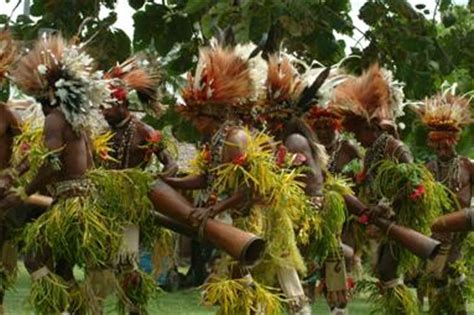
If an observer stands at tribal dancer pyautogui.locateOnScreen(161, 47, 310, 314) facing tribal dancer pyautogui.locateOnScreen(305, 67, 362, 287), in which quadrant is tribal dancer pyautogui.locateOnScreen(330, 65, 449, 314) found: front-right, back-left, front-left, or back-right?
front-right

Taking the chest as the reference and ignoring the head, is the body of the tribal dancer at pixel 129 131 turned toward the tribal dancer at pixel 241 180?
no

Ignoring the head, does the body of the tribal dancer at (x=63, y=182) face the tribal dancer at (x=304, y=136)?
no

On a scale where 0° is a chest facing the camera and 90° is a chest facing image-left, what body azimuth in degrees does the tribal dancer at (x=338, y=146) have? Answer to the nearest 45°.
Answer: approximately 90°

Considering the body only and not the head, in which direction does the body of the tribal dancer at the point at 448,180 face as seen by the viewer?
toward the camera

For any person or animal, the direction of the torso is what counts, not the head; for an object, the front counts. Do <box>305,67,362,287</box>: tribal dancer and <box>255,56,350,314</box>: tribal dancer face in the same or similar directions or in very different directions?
same or similar directions

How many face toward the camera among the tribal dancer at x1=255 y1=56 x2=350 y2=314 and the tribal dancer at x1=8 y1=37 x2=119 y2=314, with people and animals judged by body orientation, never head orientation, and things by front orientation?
0

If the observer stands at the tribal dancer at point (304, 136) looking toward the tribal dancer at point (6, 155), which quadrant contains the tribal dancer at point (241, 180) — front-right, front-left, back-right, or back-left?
front-left
